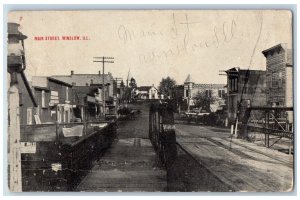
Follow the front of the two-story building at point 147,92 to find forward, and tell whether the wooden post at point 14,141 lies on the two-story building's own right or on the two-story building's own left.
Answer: on the two-story building's own right

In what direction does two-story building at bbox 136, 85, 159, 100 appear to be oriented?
toward the camera
